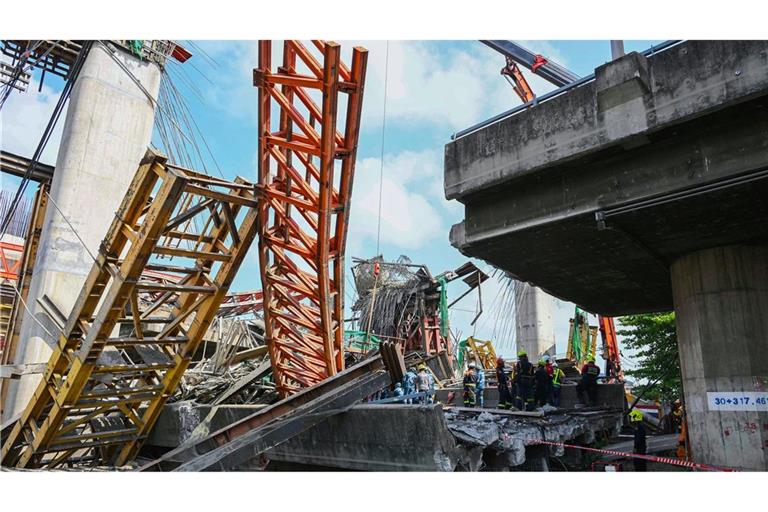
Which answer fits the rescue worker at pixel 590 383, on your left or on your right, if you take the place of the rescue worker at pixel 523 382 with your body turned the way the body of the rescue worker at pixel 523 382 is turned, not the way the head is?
on your right

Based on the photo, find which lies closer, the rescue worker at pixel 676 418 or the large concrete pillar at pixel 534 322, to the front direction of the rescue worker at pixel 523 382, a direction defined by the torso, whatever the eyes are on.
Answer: the large concrete pillar

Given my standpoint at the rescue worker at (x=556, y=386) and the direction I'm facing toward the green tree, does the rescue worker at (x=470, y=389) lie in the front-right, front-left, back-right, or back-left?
back-left

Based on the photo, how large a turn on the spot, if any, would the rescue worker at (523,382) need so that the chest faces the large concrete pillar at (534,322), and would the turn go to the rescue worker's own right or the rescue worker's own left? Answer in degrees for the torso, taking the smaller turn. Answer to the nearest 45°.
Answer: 0° — they already face it

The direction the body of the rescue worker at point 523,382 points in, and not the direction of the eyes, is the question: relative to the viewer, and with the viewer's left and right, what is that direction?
facing away from the viewer

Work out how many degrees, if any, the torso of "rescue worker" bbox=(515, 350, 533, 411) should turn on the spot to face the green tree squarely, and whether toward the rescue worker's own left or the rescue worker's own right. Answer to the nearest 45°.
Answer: approximately 45° to the rescue worker's own right
